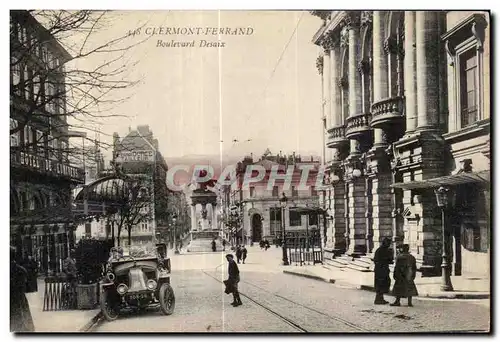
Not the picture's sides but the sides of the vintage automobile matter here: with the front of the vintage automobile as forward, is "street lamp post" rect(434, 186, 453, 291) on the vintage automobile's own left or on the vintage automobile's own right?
on the vintage automobile's own left

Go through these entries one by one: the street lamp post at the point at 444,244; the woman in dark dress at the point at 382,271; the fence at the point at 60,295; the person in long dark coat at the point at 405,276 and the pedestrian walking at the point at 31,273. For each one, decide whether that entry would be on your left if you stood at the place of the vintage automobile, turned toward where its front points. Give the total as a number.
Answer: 3

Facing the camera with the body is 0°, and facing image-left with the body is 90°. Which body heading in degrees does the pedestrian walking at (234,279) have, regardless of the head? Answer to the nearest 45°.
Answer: approximately 45°

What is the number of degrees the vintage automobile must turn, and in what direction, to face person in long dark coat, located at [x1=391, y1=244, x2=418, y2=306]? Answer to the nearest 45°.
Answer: approximately 90° to its left

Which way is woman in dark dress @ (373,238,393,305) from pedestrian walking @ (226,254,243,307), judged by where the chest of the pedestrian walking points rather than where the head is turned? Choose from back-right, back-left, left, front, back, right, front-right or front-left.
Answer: back-left

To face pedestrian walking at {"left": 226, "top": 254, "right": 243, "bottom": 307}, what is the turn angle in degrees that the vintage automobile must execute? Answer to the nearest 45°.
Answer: approximately 90° to its left

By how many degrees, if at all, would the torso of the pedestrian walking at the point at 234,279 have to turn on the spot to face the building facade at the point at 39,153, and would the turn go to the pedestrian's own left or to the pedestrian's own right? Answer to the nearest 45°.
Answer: approximately 45° to the pedestrian's own right

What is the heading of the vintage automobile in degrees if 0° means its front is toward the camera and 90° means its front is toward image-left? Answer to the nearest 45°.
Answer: approximately 0°
